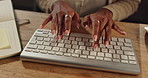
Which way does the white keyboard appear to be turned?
away from the camera
